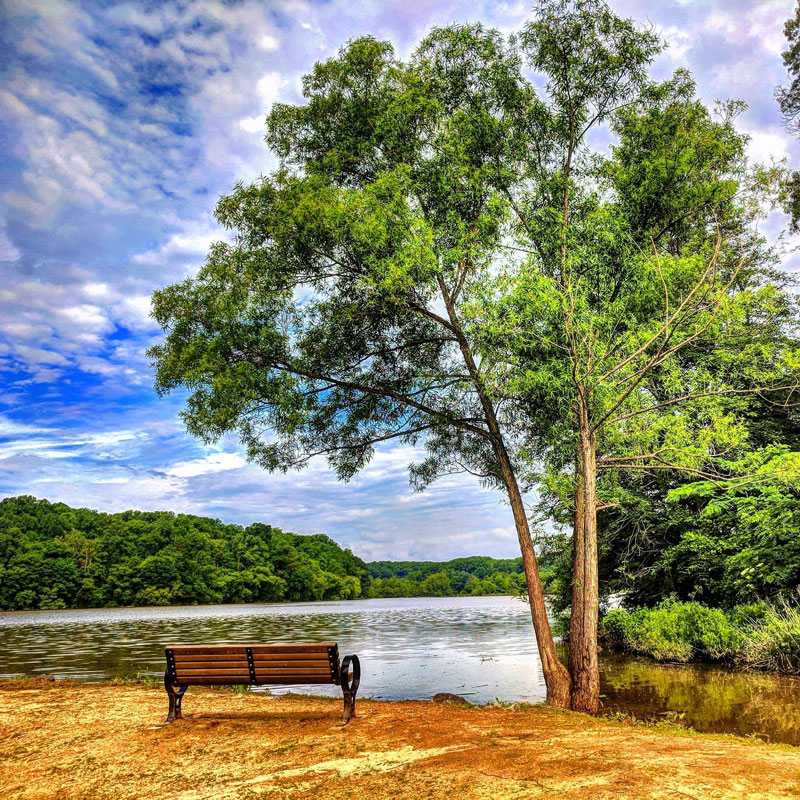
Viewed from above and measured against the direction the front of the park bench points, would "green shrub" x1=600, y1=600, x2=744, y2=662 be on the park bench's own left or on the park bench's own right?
on the park bench's own right

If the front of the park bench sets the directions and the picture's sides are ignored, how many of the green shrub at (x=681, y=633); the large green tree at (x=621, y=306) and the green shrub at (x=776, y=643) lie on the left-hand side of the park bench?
0

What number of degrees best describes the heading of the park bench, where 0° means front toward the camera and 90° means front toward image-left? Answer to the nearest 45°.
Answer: approximately 180°

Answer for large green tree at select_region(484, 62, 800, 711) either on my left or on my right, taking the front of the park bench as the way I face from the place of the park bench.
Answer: on my right

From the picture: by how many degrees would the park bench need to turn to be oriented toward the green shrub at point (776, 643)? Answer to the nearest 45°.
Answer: approximately 45° to its right

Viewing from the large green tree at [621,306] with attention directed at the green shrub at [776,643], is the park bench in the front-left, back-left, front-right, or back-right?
back-left
